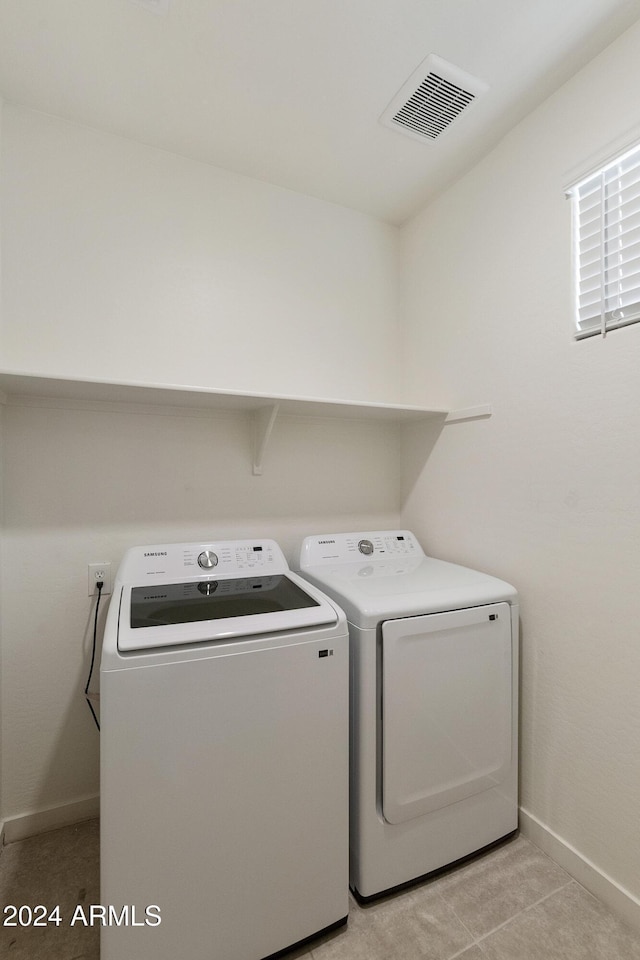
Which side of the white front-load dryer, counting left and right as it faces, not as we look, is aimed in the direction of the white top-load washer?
right

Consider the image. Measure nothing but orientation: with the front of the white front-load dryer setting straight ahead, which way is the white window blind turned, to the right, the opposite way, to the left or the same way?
to the right

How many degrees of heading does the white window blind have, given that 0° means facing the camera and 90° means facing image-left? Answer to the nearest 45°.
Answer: approximately 45°

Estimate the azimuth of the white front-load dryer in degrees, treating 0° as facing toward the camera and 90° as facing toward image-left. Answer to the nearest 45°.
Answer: approximately 315°

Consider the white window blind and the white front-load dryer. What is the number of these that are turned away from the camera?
0
